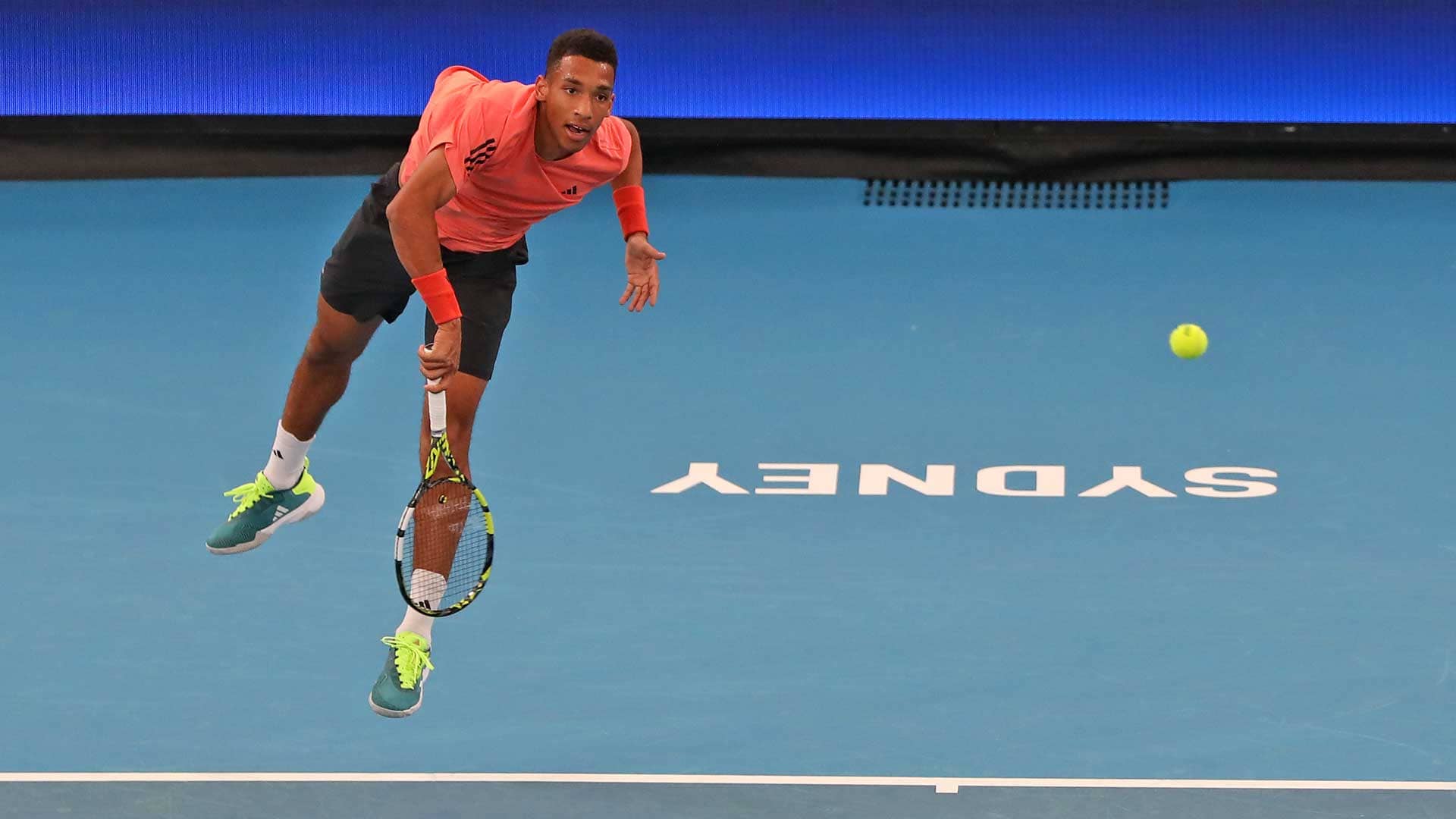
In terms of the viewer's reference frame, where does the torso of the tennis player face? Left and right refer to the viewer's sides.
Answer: facing the viewer and to the right of the viewer

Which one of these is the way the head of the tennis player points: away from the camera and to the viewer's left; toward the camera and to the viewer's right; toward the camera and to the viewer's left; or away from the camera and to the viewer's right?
toward the camera and to the viewer's right

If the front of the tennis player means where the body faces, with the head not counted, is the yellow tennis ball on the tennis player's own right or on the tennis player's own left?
on the tennis player's own left
